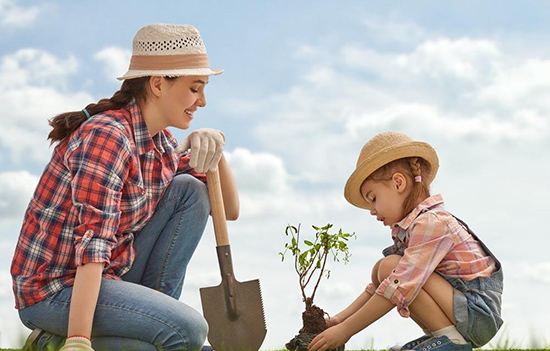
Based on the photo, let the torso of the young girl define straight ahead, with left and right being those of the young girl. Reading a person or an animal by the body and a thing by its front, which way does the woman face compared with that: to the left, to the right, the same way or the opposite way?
the opposite way

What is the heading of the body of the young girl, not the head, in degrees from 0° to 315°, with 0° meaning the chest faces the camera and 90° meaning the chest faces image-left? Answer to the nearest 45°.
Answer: approximately 90°

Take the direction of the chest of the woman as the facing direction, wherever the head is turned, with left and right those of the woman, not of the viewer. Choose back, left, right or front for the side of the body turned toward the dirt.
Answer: front

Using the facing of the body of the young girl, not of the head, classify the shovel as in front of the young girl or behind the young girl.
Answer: in front

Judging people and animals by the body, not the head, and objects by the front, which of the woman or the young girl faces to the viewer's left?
the young girl

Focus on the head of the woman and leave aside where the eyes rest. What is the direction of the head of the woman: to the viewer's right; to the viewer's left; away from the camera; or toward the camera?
to the viewer's right

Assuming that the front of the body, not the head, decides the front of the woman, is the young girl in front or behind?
in front

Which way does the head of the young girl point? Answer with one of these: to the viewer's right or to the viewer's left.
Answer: to the viewer's left

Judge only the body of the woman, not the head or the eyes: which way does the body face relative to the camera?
to the viewer's right

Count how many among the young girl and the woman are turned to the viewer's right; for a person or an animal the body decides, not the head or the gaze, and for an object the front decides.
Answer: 1
